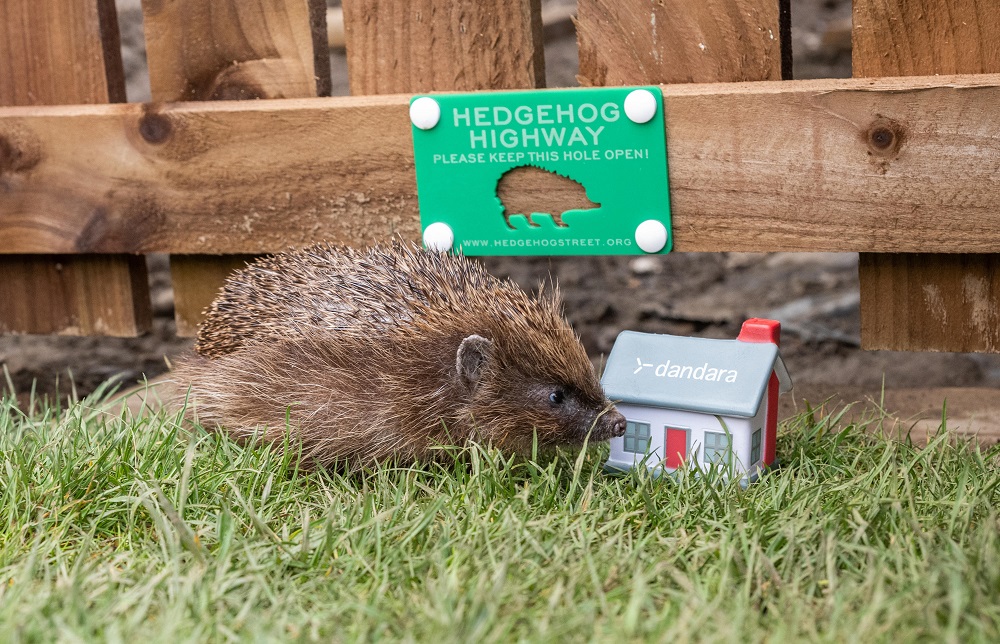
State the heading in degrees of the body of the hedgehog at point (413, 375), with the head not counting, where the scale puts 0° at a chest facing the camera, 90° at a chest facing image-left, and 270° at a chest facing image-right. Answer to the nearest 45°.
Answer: approximately 270°

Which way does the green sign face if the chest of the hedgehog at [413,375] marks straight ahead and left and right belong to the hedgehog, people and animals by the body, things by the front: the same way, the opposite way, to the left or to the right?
to the right

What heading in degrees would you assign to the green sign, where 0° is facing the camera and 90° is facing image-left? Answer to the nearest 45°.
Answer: approximately 0°

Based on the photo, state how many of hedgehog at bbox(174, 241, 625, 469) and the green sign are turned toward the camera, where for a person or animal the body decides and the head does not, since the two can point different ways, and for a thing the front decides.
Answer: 1

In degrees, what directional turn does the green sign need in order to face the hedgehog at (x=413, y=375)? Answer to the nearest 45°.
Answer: approximately 45° to its right
